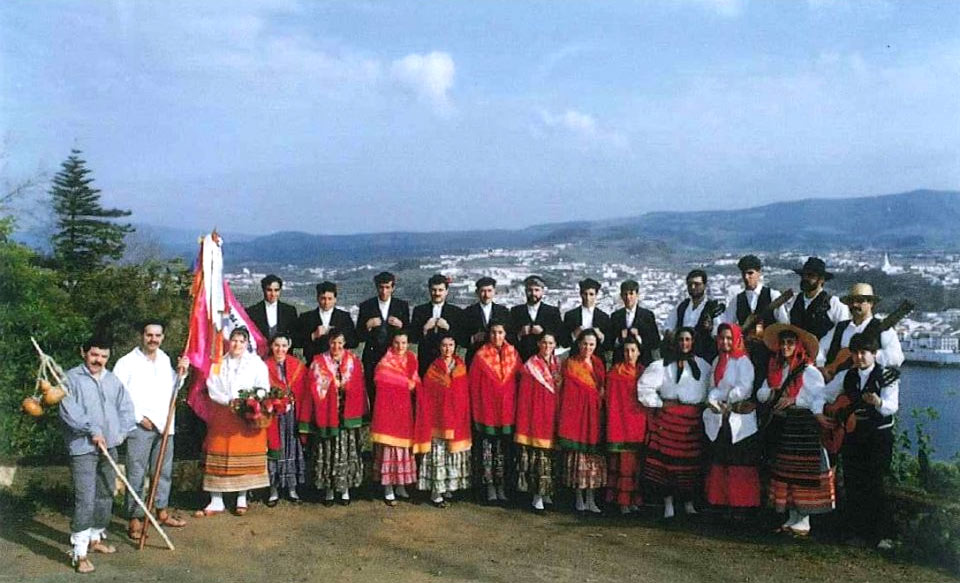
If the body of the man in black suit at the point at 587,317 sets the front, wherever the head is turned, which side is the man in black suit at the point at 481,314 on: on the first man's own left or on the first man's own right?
on the first man's own right

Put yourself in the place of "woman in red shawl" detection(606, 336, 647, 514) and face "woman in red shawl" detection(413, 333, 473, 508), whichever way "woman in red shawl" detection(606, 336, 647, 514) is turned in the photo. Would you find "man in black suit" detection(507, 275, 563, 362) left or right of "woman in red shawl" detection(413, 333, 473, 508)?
right

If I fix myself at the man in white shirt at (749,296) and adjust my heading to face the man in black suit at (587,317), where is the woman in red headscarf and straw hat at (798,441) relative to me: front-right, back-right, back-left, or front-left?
back-left

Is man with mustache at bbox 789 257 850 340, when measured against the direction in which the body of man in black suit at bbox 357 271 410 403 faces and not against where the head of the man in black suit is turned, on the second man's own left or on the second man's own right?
on the second man's own left

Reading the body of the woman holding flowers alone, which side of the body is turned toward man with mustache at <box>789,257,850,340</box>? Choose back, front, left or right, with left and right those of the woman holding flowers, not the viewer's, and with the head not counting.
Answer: left
